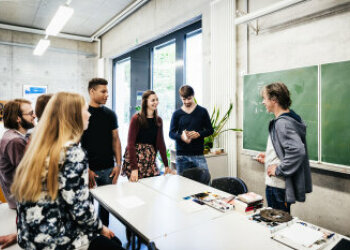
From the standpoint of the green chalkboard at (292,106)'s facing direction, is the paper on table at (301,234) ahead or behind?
ahead

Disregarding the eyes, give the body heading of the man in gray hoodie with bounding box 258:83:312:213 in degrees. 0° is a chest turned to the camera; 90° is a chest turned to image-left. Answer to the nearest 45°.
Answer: approximately 90°

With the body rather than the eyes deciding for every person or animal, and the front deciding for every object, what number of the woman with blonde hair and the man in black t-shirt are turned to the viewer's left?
0

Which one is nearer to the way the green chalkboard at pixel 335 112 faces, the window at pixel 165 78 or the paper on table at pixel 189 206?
the paper on table

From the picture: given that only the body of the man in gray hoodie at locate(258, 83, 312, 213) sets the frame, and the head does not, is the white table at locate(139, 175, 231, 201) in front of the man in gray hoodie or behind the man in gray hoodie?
in front

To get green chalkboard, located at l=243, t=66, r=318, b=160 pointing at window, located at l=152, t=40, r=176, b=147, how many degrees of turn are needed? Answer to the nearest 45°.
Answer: approximately 90° to its right

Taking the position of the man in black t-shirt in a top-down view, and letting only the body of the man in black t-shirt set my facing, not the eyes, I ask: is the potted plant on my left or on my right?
on my left

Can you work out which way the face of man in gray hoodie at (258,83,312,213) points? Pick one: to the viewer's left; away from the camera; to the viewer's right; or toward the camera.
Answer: to the viewer's left

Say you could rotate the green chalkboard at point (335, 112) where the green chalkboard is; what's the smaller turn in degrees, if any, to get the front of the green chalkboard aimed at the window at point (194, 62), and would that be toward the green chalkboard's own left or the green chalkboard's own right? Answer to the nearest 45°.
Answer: approximately 90° to the green chalkboard's own right

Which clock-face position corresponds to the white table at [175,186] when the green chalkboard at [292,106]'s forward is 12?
The white table is roughly at 12 o'clock from the green chalkboard.

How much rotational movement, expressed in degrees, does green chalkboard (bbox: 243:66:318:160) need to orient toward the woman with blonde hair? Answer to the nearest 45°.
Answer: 0° — it already faces them

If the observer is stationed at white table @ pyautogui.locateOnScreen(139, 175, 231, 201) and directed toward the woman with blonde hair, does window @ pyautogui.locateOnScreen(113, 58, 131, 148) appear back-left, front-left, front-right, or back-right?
back-right

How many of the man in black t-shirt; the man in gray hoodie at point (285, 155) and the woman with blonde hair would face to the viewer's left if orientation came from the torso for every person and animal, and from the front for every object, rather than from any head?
1

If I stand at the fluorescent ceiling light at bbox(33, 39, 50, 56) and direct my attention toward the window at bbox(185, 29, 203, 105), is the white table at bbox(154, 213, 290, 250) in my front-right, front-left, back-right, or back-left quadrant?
front-right

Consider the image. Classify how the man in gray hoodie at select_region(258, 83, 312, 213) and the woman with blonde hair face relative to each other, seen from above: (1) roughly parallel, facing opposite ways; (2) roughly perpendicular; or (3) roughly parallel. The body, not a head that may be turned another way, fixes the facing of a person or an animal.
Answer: roughly perpendicular

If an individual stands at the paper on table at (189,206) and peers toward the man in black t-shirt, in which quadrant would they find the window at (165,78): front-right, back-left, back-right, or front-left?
front-right

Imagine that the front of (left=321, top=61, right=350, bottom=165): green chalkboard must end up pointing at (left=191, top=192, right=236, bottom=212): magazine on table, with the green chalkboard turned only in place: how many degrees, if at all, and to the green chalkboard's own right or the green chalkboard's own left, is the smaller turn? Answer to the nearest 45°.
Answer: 0° — it already faces it

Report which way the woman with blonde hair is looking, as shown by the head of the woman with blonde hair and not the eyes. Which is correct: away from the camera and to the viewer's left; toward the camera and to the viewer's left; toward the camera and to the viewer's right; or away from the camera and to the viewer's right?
away from the camera and to the viewer's right
